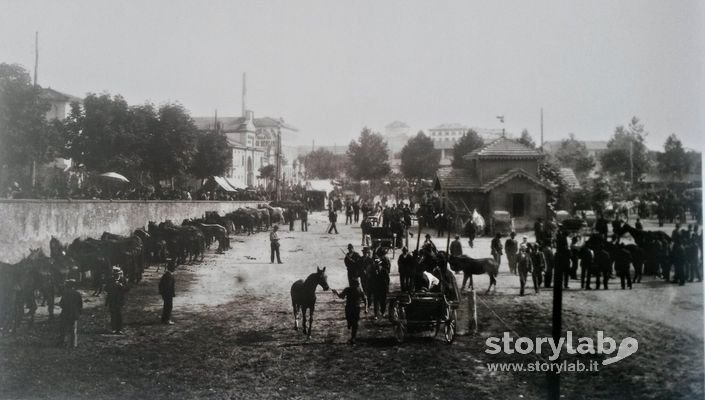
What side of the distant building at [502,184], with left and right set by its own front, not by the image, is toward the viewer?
front

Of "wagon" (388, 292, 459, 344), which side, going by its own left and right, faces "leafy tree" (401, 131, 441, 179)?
front

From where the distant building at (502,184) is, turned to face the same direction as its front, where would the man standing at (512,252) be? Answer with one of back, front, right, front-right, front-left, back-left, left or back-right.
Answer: front

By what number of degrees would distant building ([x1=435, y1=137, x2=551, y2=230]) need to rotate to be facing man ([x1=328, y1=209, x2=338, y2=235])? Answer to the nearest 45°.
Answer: approximately 45° to its right

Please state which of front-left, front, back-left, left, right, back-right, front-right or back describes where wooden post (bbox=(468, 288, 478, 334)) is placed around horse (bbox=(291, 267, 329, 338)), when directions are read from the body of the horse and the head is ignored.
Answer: front-left

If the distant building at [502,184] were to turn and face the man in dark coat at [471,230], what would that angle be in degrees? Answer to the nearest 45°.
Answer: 0° — it already faces them

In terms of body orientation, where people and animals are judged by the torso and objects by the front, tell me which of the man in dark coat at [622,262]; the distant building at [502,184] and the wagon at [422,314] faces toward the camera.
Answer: the distant building

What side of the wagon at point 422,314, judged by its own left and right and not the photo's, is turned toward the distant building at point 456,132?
front

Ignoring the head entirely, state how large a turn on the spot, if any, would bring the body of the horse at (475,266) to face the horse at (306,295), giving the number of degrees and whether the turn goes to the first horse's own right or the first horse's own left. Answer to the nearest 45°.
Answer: approximately 45° to the first horse's own left

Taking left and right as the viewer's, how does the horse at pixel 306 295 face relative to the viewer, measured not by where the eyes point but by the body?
facing the viewer and to the right of the viewer
